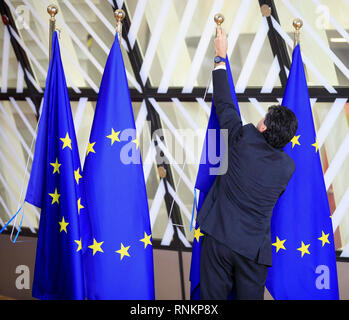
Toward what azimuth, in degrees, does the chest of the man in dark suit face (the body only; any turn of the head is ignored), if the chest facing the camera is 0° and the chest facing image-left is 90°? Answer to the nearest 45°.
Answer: approximately 180°

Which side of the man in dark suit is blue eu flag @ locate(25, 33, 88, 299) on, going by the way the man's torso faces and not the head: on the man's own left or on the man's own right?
on the man's own left

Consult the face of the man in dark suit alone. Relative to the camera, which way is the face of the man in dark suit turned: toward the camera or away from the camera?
away from the camera
